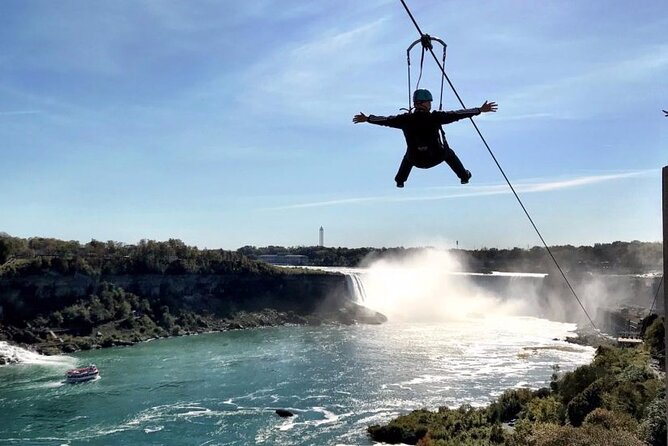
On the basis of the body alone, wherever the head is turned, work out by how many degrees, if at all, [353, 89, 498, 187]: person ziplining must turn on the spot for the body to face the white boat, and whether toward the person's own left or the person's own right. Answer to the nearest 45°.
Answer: approximately 45° to the person's own left

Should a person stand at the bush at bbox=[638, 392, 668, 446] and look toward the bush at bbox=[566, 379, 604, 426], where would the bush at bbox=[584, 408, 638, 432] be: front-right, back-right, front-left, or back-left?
front-left

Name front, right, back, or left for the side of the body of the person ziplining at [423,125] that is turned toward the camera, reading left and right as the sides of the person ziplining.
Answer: back
